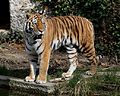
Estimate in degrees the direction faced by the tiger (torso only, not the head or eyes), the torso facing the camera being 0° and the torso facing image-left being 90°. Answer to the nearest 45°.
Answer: approximately 45°
